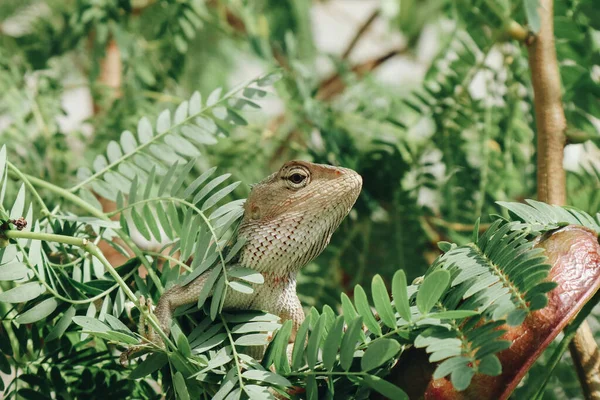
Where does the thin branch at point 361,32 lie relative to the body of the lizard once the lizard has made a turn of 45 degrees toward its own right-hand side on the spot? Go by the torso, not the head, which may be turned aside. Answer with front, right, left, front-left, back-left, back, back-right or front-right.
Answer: back-left

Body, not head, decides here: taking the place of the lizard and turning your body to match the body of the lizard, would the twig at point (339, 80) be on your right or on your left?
on your left
